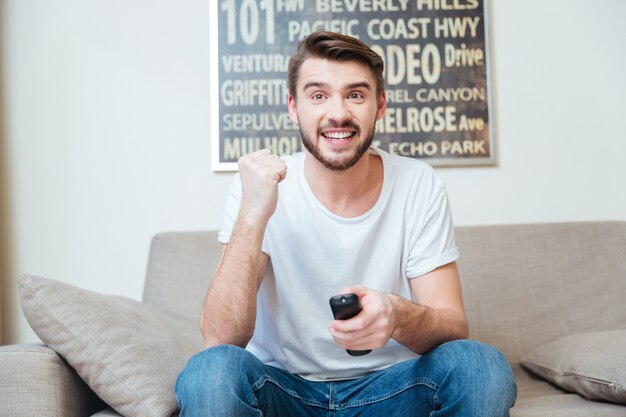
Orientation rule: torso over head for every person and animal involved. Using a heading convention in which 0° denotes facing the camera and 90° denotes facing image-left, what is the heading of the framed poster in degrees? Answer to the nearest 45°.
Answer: approximately 0°

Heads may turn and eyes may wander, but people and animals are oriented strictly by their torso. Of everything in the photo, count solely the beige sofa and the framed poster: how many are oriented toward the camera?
2

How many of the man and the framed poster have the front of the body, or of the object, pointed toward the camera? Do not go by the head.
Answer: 2

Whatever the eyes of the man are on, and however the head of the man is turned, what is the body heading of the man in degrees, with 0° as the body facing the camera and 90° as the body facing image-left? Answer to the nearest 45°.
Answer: approximately 0°
